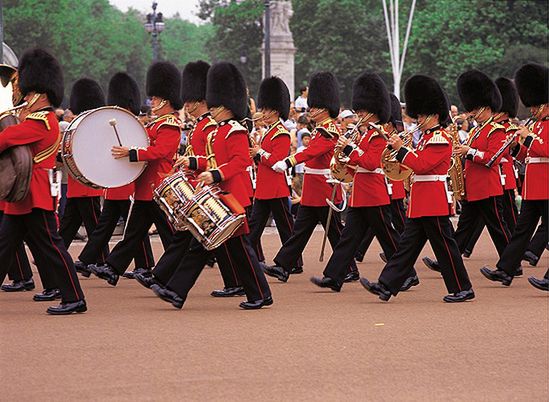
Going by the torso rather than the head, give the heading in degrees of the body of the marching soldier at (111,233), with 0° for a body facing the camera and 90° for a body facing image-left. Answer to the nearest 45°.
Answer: approximately 90°

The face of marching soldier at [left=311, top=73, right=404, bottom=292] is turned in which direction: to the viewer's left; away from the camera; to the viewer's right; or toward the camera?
to the viewer's left

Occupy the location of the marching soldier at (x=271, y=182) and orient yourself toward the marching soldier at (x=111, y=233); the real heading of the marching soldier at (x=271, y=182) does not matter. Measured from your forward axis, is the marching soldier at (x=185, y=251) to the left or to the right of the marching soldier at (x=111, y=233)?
left

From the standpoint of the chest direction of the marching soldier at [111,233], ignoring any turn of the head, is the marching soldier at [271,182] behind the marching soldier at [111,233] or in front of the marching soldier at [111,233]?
behind

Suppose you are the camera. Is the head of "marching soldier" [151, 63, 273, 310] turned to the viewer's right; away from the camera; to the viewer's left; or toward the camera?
to the viewer's left

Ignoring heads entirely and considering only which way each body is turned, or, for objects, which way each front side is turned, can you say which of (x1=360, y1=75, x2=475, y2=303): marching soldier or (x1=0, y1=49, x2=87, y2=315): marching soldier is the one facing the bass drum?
(x1=360, y1=75, x2=475, y2=303): marching soldier

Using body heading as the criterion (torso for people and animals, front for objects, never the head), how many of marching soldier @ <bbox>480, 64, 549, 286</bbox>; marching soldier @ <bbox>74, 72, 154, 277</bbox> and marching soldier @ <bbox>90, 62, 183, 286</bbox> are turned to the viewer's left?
3

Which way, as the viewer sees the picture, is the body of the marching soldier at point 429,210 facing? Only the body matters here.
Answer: to the viewer's left

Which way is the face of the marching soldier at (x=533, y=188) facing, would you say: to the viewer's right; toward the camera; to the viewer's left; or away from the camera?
to the viewer's left

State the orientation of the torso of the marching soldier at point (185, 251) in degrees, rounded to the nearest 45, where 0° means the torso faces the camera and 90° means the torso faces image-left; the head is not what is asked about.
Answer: approximately 90°

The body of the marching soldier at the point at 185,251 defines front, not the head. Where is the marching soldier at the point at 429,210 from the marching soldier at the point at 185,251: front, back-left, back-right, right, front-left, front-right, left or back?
back

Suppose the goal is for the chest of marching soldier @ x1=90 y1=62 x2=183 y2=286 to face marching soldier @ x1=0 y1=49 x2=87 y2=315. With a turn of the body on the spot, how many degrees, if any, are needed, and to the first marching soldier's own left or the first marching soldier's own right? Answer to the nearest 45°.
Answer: approximately 45° to the first marching soldier's own left
